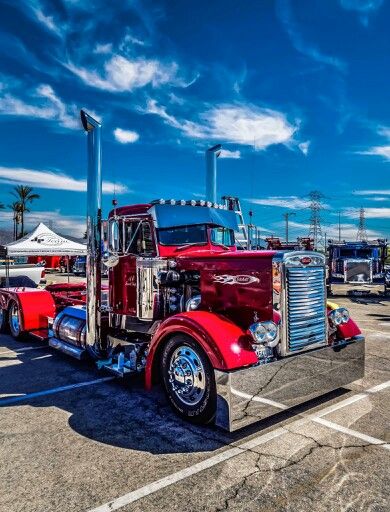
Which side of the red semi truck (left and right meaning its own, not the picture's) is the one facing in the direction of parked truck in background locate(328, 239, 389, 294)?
left

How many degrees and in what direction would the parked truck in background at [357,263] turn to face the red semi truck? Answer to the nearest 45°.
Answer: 0° — it already faces it

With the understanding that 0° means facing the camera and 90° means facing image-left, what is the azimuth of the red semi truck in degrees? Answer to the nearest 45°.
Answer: approximately 315°

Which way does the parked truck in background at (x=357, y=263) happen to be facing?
toward the camera

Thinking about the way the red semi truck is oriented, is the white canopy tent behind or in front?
behind

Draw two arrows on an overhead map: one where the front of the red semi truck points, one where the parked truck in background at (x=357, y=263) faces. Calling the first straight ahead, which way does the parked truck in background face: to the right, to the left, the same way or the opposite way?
to the right

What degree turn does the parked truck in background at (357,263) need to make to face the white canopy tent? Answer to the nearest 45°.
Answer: approximately 45° to its right

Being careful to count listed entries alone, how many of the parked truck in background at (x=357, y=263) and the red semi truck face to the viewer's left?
0
